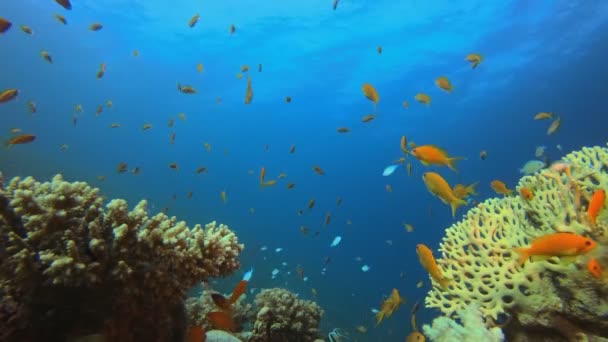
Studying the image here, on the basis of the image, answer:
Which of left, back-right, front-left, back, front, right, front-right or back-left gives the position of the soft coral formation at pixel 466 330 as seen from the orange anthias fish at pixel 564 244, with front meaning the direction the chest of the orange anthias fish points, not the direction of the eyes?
back

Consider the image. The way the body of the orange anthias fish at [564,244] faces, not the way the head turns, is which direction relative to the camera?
to the viewer's right

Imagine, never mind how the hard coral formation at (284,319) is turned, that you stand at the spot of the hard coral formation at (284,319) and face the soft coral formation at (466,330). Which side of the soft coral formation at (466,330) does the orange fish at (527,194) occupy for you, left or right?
left

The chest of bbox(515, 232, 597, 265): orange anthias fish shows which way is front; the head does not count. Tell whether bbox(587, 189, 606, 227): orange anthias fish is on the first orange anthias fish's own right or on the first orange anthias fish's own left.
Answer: on the first orange anthias fish's own left

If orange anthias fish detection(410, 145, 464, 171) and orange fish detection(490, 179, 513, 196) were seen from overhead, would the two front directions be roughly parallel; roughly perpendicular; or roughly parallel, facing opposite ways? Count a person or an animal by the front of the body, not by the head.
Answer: roughly parallel

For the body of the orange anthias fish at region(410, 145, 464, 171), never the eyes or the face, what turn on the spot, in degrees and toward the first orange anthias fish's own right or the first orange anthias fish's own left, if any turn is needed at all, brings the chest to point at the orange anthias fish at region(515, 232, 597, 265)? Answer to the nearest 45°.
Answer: approximately 90° to the first orange anthias fish's own left

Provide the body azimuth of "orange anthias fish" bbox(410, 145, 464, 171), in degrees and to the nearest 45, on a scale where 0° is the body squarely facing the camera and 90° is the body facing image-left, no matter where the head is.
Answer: approximately 90°
